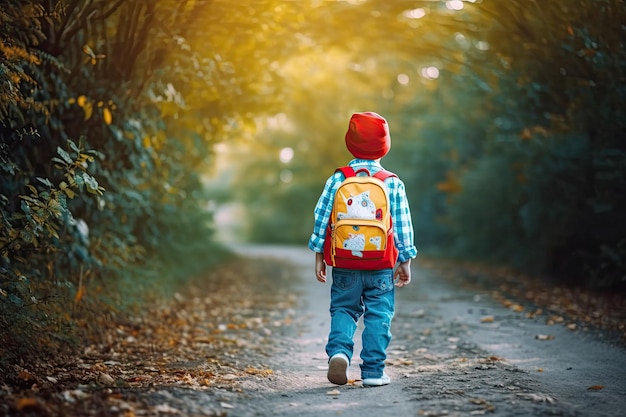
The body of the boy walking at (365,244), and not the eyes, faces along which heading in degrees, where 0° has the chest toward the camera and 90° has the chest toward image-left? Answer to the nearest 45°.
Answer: approximately 180°

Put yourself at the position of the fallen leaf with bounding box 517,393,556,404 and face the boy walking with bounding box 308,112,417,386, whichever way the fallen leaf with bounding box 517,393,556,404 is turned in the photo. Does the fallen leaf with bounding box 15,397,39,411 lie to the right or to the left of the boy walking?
left

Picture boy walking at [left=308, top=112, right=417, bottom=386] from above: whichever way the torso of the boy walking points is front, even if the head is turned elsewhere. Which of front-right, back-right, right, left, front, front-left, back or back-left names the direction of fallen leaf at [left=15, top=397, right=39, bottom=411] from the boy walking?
back-left

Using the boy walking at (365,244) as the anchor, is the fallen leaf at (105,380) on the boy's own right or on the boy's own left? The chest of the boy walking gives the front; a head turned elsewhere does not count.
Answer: on the boy's own left

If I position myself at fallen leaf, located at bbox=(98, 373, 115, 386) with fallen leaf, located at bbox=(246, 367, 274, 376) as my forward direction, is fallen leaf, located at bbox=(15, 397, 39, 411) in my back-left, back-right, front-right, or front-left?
back-right

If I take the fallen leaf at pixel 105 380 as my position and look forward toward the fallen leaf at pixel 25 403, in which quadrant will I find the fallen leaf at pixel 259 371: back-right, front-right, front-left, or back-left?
back-left

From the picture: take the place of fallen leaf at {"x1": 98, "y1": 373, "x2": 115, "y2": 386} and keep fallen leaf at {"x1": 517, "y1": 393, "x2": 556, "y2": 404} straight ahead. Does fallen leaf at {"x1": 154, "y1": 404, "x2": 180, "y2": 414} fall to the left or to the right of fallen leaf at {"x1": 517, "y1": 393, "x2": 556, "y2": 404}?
right

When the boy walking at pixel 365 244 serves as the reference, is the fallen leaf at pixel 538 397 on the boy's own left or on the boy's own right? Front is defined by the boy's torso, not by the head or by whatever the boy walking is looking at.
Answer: on the boy's own right
